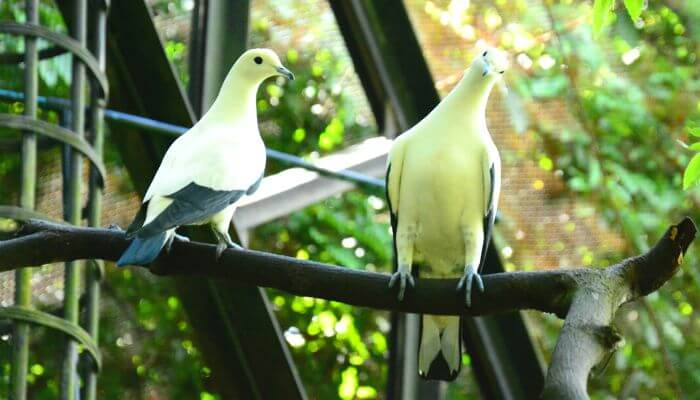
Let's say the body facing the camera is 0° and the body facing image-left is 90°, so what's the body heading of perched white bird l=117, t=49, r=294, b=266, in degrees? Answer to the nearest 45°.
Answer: approximately 270°

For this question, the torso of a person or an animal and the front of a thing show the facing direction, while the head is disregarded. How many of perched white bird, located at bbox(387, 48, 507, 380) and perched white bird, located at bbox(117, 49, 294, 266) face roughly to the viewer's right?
1

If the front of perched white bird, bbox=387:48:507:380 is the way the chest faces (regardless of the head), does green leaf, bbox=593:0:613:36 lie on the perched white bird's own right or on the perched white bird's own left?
on the perched white bird's own left

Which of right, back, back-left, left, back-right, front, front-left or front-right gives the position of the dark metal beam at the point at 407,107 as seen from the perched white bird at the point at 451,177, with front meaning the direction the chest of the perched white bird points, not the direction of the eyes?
back

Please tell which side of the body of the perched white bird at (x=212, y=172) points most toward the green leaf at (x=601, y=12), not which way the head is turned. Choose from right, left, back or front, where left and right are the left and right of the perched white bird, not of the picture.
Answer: front

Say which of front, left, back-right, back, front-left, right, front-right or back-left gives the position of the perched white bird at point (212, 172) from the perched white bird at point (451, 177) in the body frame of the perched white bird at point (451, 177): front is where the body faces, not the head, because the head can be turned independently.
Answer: right

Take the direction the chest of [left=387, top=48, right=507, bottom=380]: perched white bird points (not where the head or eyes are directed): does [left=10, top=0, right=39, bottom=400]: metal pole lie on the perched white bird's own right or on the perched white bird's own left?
on the perched white bird's own right

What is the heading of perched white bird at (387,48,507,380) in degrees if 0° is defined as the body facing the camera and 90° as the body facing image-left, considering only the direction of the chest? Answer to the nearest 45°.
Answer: approximately 0°

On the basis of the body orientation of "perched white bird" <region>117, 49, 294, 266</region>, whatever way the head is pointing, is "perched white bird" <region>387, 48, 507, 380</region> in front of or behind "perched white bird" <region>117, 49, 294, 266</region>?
in front

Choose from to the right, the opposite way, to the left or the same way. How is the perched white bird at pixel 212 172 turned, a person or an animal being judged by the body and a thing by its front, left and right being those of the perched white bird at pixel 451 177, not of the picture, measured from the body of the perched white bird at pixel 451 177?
to the left
